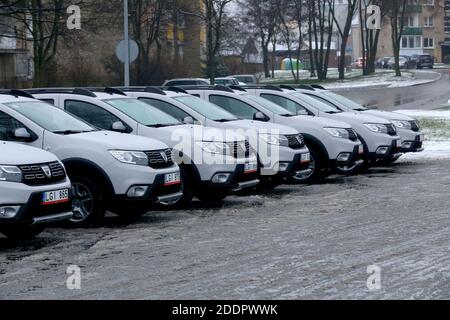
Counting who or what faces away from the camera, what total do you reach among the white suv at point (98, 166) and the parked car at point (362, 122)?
0

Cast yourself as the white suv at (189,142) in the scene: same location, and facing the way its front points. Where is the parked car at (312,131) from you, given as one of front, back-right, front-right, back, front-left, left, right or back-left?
left

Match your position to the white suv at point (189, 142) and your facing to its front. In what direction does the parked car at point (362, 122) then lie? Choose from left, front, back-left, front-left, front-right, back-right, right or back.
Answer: left

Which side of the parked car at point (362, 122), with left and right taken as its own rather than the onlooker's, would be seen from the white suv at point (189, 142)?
right

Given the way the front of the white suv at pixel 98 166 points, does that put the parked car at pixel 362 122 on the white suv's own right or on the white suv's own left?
on the white suv's own left

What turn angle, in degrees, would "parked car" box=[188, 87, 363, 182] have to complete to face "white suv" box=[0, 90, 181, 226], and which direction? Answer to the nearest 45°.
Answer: approximately 90° to its right

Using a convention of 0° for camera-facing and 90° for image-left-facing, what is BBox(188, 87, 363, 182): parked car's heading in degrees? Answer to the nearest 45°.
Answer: approximately 315°

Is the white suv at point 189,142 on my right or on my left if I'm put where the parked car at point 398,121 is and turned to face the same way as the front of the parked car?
on my right

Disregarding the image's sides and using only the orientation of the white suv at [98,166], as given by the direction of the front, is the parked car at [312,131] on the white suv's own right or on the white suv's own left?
on the white suv's own left

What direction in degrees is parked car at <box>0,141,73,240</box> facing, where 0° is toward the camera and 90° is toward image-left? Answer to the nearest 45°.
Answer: approximately 315°

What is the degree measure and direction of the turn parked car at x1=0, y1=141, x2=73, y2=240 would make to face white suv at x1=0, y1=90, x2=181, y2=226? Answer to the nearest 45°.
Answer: approximately 90° to its left
